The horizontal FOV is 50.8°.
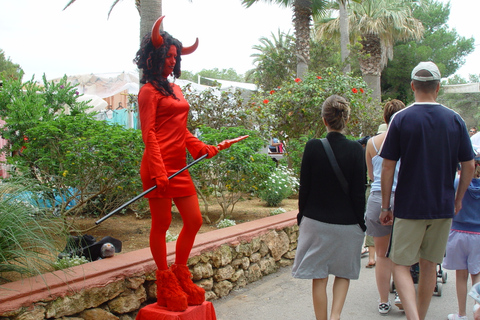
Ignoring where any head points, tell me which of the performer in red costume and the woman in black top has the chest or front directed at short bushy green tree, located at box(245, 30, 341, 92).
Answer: the woman in black top

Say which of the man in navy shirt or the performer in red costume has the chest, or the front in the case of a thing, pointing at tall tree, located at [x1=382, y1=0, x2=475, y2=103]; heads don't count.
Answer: the man in navy shirt

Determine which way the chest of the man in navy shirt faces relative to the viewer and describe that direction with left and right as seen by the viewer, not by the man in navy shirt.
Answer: facing away from the viewer

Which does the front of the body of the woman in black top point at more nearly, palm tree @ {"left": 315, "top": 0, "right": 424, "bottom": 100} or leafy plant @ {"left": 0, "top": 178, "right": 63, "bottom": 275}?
the palm tree

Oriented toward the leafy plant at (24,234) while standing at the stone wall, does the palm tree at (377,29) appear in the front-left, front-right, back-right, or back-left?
back-right

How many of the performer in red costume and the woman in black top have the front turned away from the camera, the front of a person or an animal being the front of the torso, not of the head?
1

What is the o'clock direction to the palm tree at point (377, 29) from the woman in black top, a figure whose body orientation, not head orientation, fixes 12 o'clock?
The palm tree is roughly at 12 o'clock from the woman in black top.

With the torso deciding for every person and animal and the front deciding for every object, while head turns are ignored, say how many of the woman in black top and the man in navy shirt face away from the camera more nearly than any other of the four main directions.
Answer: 2

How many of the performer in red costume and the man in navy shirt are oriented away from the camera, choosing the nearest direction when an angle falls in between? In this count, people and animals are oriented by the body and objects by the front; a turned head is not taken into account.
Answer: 1

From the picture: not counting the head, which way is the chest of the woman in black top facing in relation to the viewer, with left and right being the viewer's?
facing away from the viewer

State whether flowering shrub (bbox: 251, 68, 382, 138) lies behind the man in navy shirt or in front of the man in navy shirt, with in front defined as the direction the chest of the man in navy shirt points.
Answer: in front

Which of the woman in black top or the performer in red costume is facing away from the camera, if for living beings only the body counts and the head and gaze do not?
the woman in black top

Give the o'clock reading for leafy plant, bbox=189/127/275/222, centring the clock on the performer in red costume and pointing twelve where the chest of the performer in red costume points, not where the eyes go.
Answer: The leafy plant is roughly at 8 o'clock from the performer in red costume.

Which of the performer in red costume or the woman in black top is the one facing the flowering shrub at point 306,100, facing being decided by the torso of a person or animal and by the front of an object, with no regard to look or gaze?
the woman in black top

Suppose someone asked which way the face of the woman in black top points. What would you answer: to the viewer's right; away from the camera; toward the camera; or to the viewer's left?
away from the camera

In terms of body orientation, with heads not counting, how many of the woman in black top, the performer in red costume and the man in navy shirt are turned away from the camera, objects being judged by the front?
2

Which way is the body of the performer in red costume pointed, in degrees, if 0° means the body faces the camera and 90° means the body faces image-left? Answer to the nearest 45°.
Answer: approximately 315°
